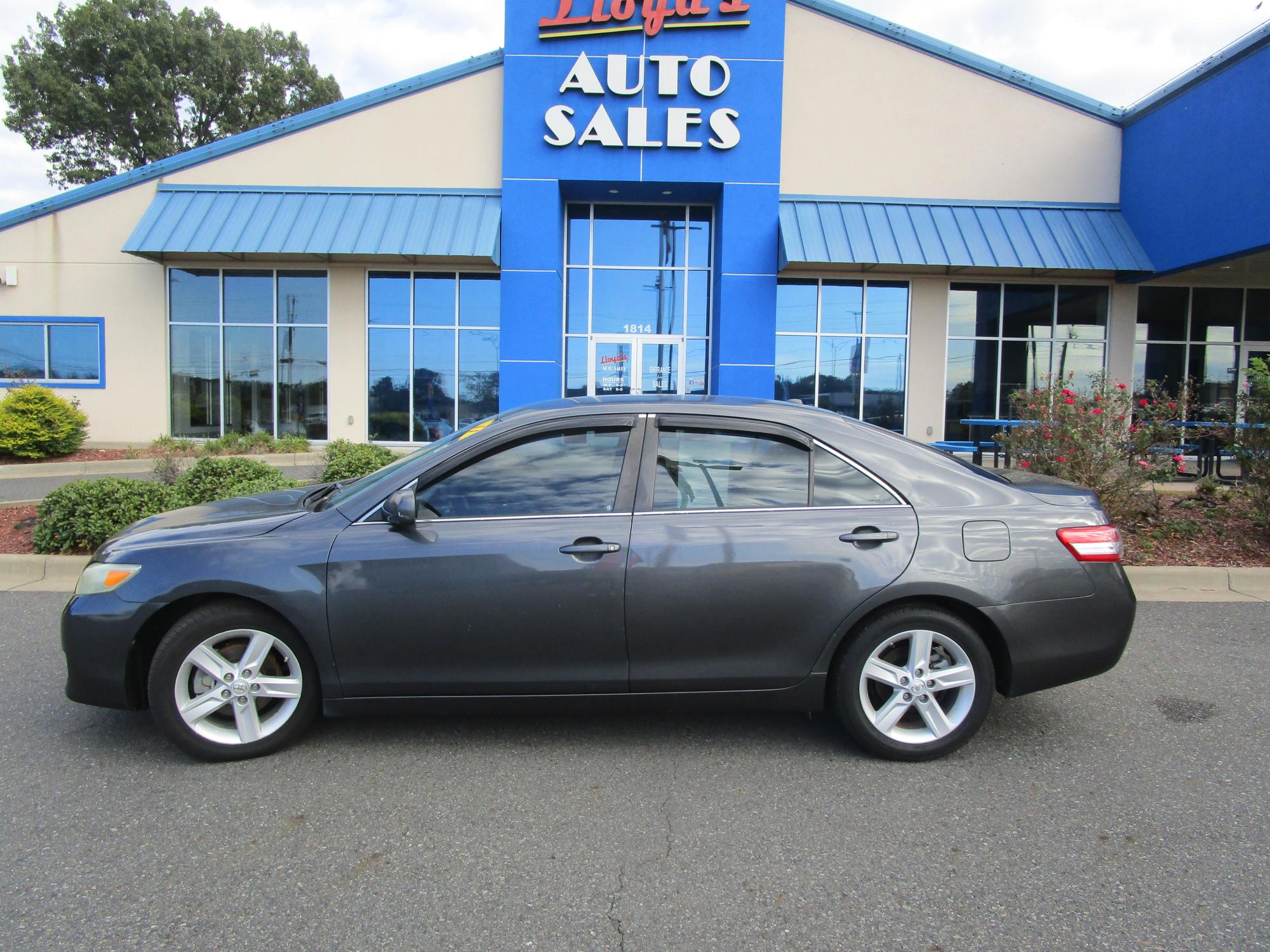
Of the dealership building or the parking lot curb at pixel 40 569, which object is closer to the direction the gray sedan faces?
the parking lot curb

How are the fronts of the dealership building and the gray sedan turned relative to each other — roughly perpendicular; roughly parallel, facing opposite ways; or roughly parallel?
roughly perpendicular

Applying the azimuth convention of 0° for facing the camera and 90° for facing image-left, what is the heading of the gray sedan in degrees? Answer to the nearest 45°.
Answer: approximately 90°

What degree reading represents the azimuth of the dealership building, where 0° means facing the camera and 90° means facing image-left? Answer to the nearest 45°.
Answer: approximately 0°

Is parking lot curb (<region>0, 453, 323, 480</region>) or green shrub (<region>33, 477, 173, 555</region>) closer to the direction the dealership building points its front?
the green shrub

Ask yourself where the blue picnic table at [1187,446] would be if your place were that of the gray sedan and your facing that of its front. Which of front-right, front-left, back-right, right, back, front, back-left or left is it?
back-right

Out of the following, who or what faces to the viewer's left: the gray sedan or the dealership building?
the gray sedan

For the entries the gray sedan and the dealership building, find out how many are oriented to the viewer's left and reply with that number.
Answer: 1

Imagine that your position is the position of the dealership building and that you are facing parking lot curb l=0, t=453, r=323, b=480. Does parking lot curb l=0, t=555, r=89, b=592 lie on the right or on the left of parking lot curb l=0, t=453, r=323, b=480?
left
